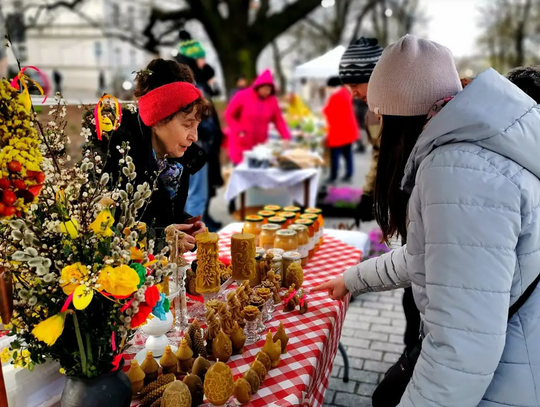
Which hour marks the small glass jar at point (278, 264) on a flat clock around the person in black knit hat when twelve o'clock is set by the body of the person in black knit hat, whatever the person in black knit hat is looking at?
The small glass jar is roughly at 11 o'clock from the person in black knit hat.

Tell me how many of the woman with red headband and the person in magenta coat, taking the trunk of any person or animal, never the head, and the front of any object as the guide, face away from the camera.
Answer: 0

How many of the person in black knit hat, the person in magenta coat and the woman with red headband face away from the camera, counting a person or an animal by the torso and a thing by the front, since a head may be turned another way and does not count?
0

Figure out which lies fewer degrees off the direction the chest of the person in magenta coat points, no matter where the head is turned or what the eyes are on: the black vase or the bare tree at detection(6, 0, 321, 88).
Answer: the black vase

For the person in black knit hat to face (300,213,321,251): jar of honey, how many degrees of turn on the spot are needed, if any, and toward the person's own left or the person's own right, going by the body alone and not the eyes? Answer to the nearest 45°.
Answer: approximately 45° to the person's own left

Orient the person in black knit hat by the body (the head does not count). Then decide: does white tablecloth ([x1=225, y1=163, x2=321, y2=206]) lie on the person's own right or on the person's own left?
on the person's own right

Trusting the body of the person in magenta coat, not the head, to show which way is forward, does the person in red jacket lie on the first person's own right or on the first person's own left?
on the first person's own left

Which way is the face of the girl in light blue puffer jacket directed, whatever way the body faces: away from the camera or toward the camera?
away from the camera

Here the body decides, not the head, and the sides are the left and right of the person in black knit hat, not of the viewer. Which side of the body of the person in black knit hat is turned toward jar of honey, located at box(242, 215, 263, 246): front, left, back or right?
front

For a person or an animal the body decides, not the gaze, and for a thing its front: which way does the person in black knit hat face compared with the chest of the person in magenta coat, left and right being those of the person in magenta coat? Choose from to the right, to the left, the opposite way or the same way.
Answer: to the right

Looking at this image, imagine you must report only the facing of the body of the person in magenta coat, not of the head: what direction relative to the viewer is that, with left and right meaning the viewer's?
facing the viewer and to the right of the viewer
